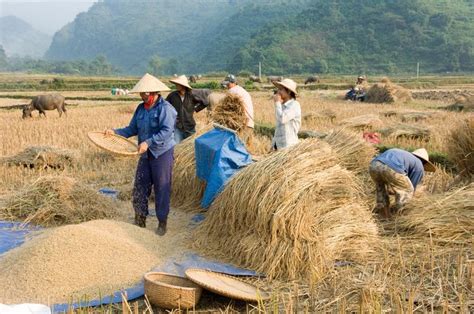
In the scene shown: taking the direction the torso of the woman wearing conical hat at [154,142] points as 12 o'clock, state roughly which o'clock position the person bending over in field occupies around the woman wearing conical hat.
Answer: The person bending over in field is roughly at 8 o'clock from the woman wearing conical hat.

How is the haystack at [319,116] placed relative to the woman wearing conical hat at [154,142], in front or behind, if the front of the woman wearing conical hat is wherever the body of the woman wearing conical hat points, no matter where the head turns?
behind

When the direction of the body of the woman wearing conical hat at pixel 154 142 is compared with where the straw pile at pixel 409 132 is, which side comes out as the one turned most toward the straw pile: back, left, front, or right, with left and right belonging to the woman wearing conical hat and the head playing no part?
back

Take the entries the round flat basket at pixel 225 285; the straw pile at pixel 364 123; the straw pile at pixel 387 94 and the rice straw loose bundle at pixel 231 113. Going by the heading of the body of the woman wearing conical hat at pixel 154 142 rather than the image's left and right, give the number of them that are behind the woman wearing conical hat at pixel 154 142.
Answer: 3

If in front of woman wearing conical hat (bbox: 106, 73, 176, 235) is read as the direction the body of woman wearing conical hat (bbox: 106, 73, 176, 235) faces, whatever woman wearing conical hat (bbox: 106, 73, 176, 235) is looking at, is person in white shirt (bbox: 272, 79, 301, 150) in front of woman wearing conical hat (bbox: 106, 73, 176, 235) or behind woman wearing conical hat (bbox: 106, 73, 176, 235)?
behind

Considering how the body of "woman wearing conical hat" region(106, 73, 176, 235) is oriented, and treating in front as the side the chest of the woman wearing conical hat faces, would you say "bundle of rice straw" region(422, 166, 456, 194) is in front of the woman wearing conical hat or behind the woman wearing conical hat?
behind

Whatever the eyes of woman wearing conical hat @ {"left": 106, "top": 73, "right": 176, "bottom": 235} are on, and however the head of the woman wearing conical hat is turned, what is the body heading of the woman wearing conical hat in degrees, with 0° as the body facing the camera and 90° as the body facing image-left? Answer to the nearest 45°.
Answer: approximately 45°

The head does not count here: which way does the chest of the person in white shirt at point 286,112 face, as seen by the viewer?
to the viewer's left

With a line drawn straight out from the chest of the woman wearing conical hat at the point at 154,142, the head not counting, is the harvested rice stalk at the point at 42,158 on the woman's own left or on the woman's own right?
on the woman's own right
